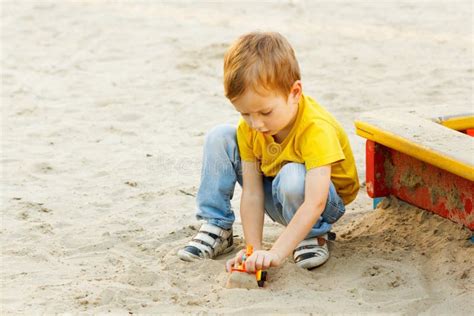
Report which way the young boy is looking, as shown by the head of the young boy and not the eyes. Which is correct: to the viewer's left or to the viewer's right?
to the viewer's left

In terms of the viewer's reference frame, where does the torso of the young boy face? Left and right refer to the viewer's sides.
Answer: facing the viewer and to the left of the viewer
